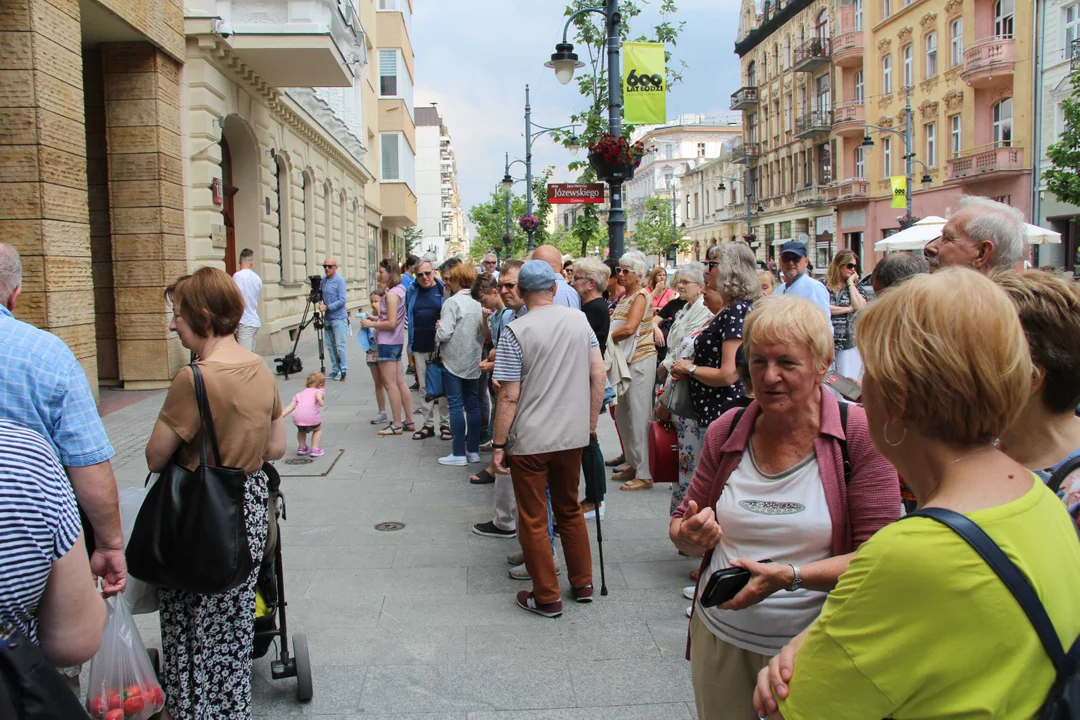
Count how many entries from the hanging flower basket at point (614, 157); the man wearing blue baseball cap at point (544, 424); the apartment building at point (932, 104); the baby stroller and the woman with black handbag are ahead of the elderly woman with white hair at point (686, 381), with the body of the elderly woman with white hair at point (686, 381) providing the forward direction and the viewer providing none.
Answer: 3

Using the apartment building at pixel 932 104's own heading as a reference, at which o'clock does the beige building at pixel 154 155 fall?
The beige building is roughly at 11 o'clock from the apartment building.

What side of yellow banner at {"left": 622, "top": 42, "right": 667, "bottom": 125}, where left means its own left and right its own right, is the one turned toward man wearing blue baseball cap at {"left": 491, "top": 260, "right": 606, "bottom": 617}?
front

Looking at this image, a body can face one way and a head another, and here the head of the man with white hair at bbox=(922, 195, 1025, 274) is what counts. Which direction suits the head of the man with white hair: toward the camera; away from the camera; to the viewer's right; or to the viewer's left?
to the viewer's left

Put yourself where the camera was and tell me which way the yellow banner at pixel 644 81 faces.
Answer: facing the viewer

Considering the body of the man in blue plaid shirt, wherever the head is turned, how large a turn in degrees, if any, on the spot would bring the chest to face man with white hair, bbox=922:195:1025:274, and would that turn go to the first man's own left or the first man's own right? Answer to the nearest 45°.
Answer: approximately 90° to the first man's own right

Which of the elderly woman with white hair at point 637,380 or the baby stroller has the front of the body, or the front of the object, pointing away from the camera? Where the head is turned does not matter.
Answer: the baby stroller

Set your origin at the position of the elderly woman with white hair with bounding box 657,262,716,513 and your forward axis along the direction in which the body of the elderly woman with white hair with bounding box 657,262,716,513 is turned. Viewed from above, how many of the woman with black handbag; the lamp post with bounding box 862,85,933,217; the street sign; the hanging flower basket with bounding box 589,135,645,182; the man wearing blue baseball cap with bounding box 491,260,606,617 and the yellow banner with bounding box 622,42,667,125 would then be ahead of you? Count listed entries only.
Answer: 2

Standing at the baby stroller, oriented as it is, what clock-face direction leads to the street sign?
The street sign is roughly at 1 o'clock from the baby stroller.

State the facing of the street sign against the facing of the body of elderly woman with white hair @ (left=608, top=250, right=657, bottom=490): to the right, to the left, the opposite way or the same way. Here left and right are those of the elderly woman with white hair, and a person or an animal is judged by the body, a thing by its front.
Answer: to the left

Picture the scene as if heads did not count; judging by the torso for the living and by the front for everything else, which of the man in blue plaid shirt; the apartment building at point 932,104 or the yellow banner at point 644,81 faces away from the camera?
the man in blue plaid shirt

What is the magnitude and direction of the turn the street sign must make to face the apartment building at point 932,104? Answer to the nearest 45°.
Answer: approximately 135° to its left

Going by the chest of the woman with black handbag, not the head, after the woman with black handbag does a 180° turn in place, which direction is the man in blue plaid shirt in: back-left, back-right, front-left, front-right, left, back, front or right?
right

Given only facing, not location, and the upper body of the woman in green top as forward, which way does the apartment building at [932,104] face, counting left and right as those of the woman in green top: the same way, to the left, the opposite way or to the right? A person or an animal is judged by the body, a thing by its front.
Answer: to the left

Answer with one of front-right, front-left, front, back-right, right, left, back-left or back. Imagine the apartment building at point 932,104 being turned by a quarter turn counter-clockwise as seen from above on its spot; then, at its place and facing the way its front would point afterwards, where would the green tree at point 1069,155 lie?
front-right

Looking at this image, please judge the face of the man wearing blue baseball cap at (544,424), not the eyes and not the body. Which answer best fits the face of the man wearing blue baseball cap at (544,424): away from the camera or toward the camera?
away from the camera

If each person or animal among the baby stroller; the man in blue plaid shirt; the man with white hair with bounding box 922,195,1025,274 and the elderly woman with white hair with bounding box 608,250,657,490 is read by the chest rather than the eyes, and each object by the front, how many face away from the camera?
2

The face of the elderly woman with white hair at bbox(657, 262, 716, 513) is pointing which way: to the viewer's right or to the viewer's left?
to the viewer's left

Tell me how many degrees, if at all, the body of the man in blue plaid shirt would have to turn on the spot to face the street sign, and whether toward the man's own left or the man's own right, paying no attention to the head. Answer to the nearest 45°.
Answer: approximately 45° to the man's own right

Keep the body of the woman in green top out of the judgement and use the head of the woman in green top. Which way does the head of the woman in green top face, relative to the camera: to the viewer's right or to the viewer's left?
to the viewer's left
